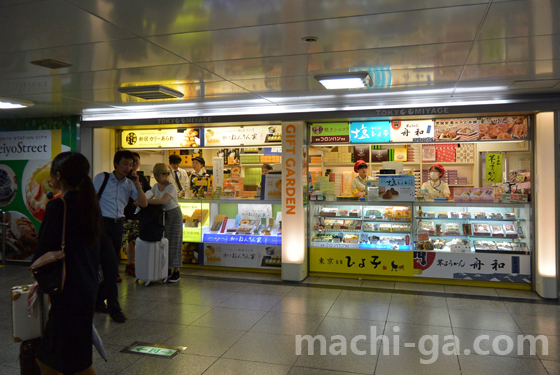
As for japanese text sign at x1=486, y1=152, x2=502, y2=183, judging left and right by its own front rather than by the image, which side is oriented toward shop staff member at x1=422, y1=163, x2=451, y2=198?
right

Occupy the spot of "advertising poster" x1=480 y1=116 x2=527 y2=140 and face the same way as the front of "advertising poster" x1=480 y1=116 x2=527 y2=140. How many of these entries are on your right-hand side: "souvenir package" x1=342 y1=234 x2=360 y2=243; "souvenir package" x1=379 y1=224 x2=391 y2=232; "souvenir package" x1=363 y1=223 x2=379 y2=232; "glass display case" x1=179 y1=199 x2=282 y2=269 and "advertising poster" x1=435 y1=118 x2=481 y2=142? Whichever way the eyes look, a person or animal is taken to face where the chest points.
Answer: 5

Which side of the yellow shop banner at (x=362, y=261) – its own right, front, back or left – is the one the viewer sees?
front

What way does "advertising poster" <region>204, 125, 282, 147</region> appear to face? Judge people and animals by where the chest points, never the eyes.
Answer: toward the camera

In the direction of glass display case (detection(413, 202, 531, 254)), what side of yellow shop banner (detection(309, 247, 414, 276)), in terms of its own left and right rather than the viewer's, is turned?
left

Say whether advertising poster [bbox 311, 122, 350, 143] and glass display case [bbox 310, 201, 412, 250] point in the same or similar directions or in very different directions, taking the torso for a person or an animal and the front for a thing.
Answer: same or similar directions

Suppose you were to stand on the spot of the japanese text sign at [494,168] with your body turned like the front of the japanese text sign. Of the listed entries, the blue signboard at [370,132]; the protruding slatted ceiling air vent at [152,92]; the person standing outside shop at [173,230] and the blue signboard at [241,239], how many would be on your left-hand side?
0

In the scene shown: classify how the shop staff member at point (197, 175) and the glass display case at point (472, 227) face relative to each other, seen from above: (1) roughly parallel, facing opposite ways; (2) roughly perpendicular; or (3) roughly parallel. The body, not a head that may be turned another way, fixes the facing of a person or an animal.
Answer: roughly parallel

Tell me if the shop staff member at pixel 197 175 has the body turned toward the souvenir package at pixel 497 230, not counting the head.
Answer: no

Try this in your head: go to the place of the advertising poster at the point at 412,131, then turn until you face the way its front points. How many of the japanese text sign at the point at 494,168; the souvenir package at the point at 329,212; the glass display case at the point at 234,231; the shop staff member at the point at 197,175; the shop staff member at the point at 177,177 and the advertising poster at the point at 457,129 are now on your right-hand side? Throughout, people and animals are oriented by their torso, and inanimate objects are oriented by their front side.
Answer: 4

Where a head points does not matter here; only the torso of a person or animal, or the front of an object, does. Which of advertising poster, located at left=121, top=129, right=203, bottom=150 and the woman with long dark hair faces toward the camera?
the advertising poster

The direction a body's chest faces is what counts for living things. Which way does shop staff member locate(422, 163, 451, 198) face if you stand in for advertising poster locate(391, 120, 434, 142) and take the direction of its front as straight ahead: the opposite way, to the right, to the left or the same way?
the same way

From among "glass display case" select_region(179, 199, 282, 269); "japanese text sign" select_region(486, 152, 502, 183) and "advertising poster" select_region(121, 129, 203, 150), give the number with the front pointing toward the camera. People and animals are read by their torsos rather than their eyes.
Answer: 3

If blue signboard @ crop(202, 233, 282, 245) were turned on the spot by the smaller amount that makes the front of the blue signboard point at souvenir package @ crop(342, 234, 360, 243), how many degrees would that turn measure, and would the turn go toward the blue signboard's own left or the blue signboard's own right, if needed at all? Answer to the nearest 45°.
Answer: approximately 90° to the blue signboard's own left

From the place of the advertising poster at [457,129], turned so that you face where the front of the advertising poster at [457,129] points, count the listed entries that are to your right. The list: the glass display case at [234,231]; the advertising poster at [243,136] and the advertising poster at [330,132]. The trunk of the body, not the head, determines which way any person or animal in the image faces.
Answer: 3

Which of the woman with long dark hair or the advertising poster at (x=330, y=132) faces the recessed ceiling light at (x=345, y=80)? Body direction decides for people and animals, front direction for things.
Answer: the advertising poster

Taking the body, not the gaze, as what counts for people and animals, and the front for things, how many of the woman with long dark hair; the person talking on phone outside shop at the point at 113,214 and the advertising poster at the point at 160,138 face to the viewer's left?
1

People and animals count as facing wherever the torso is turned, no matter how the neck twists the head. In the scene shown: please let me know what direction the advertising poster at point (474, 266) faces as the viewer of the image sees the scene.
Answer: facing the viewer

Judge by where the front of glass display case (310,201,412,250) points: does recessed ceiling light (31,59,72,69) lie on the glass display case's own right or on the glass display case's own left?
on the glass display case's own right

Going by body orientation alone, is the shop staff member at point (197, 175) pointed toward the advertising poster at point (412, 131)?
no
